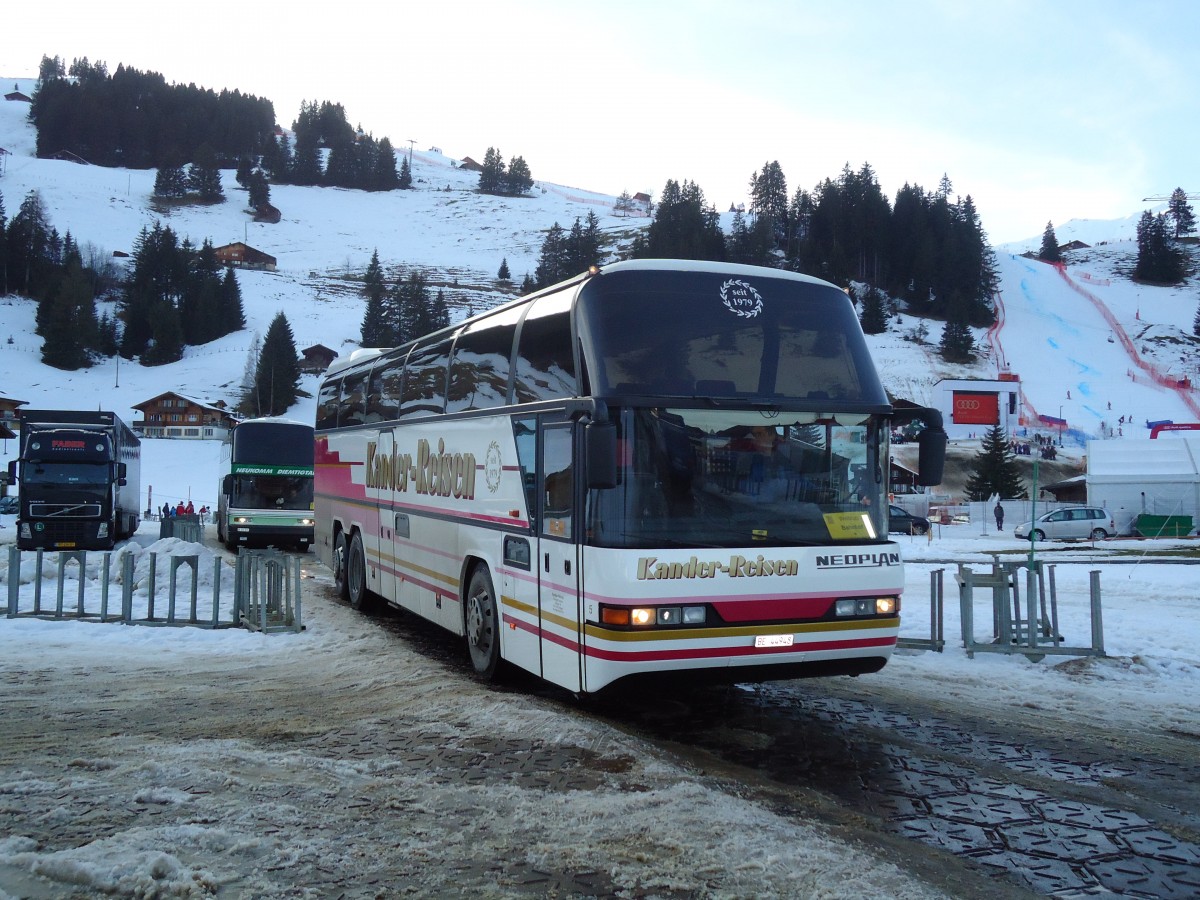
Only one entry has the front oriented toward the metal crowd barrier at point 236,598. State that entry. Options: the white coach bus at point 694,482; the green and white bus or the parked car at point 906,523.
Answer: the green and white bus

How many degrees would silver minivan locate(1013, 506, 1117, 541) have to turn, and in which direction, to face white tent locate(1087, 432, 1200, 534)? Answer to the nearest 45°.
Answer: approximately 135° to its right

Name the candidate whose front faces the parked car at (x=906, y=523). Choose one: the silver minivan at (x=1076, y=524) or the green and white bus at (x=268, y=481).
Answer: the silver minivan

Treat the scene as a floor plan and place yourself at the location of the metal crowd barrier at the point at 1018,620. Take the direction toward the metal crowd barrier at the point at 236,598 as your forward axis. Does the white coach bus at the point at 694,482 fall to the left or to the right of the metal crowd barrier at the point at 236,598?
left

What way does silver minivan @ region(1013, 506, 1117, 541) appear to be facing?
to the viewer's left

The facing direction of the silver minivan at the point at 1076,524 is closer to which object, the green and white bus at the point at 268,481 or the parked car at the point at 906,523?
the parked car

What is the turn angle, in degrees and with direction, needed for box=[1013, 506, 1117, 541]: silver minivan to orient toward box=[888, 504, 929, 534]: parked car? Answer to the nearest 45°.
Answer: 0° — it already faces it
